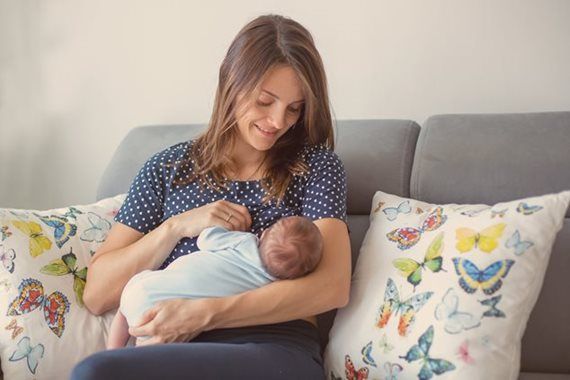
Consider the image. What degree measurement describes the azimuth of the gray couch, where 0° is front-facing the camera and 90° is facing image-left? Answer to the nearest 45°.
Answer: approximately 0°
